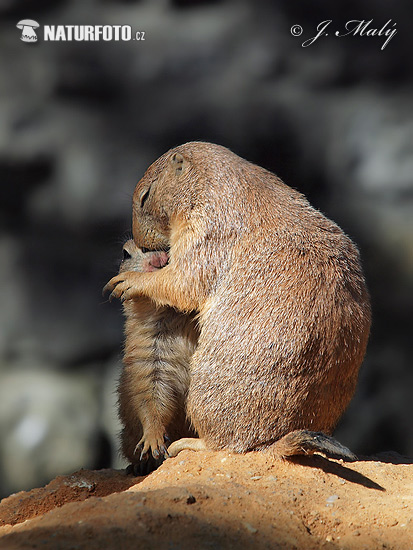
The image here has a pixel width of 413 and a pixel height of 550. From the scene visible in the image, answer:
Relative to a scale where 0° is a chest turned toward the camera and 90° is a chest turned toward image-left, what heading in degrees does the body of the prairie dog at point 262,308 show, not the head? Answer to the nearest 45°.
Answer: approximately 90°
